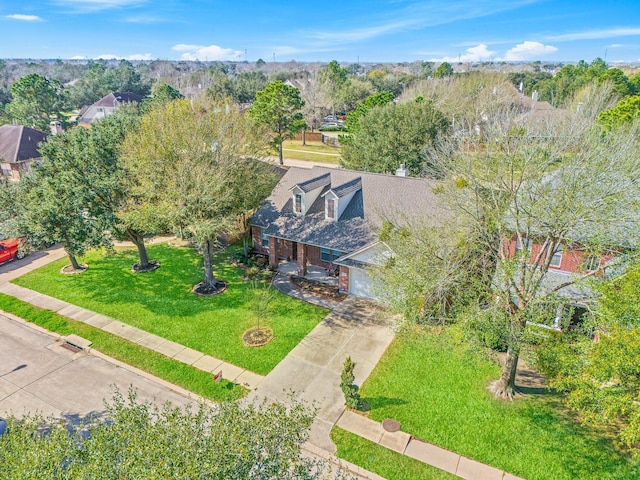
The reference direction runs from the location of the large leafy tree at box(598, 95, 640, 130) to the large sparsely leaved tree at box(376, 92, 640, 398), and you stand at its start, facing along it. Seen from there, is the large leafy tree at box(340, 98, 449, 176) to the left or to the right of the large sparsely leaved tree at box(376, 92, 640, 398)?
right

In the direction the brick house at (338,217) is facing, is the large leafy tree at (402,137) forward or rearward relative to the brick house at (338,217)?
rearward

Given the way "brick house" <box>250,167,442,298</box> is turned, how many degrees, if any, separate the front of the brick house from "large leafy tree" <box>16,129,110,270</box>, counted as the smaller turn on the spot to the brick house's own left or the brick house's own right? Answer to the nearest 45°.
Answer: approximately 45° to the brick house's own right

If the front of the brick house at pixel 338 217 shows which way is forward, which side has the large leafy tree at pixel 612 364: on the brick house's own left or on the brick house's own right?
on the brick house's own left

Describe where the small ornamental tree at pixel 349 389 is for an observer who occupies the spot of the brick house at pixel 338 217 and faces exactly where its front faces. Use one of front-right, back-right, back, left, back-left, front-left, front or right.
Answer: front-left

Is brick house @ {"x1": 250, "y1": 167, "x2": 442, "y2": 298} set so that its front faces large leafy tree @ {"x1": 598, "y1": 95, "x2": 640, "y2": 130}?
no

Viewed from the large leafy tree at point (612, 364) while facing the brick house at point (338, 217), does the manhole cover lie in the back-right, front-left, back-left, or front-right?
front-left

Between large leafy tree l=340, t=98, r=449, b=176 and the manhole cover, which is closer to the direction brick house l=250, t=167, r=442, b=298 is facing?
the manhole cover

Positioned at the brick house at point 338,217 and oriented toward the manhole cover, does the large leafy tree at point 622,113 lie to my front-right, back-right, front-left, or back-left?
back-left

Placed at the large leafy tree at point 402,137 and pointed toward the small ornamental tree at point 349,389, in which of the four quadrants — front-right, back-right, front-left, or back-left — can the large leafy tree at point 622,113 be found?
back-left

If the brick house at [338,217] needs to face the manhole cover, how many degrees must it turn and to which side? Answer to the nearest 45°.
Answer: approximately 45° to its left

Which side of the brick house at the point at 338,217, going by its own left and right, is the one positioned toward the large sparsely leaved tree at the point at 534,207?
left

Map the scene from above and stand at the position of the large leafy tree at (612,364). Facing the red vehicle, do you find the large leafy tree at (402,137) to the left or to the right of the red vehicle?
right

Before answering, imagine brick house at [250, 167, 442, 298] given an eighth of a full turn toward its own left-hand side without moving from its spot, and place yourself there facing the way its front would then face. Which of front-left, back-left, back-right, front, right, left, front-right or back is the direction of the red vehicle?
right
